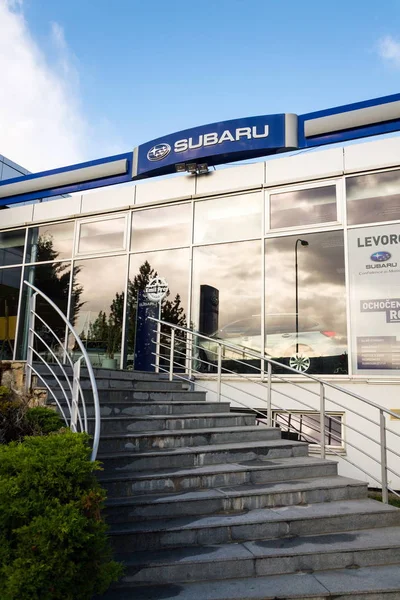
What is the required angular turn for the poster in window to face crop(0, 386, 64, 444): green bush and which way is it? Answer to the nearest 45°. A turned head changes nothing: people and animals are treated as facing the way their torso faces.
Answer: approximately 45° to its right

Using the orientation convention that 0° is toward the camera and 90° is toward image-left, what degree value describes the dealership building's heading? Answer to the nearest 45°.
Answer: approximately 45°

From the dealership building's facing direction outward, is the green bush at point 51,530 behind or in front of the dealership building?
in front

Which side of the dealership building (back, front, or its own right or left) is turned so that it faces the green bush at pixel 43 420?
front

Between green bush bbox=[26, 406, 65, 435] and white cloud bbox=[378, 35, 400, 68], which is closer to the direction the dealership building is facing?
the green bush

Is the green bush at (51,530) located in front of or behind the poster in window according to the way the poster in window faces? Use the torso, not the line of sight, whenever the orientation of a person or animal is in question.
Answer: in front

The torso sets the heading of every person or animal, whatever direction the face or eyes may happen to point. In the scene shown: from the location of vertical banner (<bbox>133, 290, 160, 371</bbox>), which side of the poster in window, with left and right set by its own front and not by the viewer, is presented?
right
